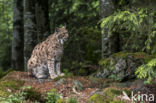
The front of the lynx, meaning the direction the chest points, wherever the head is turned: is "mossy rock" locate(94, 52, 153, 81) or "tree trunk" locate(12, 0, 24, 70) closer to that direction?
the mossy rock

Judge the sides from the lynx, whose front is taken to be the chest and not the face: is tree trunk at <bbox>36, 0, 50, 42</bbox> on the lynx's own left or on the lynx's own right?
on the lynx's own left

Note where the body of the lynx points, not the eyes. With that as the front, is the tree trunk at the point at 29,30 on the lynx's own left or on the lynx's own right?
on the lynx's own left

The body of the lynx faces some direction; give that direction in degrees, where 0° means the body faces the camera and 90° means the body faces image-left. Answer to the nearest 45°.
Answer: approximately 270°

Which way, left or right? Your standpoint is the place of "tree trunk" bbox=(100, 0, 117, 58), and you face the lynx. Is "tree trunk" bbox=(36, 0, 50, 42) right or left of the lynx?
right
